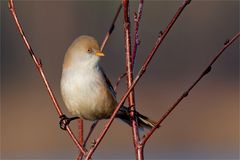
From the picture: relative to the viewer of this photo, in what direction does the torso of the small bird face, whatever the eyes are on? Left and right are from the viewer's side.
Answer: facing the viewer and to the left of the viewer
